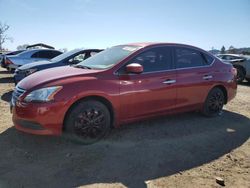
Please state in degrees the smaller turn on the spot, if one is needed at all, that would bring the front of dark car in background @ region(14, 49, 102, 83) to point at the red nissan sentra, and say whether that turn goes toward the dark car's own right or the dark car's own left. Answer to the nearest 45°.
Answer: approximately 45° to the dark car's own left

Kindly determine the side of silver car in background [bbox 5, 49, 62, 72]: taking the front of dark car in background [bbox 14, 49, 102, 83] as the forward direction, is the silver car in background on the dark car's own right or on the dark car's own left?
on the dark car's own right

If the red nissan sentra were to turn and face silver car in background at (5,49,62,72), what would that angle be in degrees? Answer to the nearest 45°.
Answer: approximately 90° to its right
